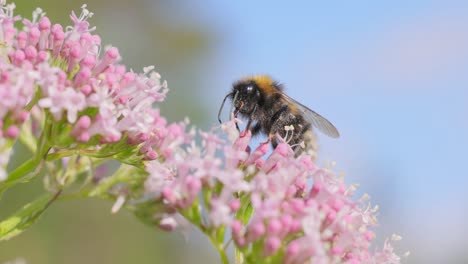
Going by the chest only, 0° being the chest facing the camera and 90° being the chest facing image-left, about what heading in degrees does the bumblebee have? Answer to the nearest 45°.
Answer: approximately 90°
